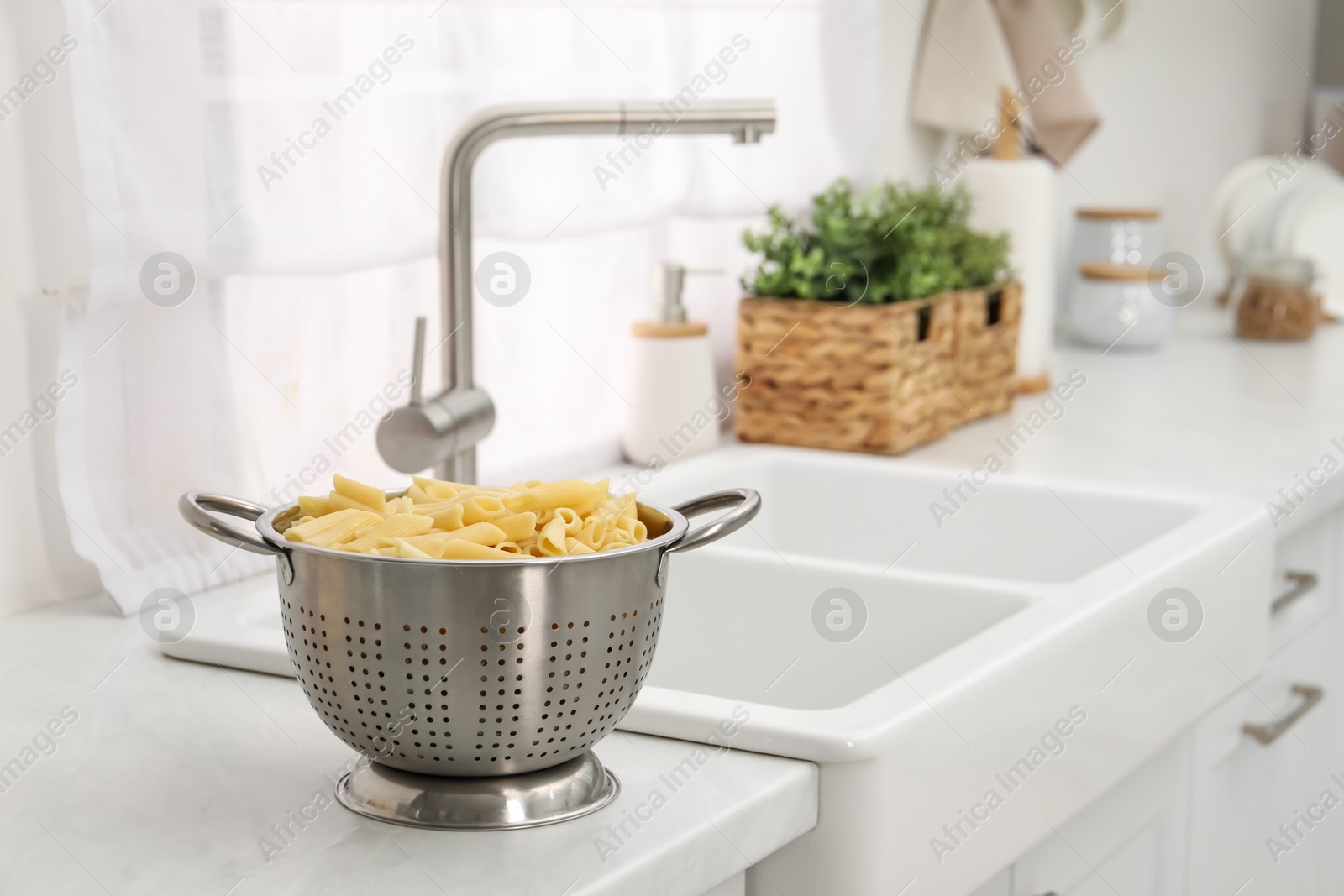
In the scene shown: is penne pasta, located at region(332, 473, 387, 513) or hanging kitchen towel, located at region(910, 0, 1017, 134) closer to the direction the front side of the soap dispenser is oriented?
the hanging kitchen towel

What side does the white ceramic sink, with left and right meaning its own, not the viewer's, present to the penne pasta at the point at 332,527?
right

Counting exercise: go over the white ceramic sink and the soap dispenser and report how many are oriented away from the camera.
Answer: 0

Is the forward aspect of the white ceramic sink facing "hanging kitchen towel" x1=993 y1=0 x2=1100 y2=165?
no

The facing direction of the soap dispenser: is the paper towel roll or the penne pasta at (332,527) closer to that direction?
the paper towel roll

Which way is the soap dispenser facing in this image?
to the viewer's right

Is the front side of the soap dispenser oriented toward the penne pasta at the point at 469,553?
no

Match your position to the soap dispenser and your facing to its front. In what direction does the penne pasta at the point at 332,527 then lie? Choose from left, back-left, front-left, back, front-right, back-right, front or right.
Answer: right

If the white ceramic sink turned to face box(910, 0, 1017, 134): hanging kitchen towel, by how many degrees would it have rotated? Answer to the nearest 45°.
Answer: approximately 135° to its left

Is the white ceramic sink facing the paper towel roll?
no

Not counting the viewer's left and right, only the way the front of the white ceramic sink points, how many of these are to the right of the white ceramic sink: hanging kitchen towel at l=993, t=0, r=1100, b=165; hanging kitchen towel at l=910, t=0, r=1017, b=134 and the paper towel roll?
0
